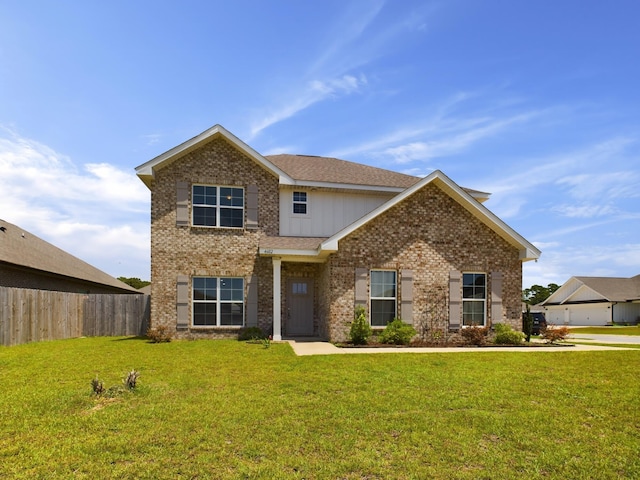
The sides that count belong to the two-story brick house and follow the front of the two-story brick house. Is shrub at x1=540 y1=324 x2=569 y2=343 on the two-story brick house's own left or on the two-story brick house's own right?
on the two-story brick house's own left

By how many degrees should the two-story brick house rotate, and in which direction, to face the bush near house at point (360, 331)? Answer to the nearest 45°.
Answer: approximately 45° to its left

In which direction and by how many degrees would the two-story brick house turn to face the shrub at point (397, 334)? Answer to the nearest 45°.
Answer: approximately 45° to its left

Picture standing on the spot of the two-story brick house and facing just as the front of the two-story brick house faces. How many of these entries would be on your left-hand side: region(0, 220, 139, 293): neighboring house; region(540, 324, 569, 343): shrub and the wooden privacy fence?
1

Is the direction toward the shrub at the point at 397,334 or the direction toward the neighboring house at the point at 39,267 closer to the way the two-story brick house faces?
the shrub

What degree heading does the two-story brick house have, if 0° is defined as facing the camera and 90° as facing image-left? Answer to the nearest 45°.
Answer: approximately 0°
